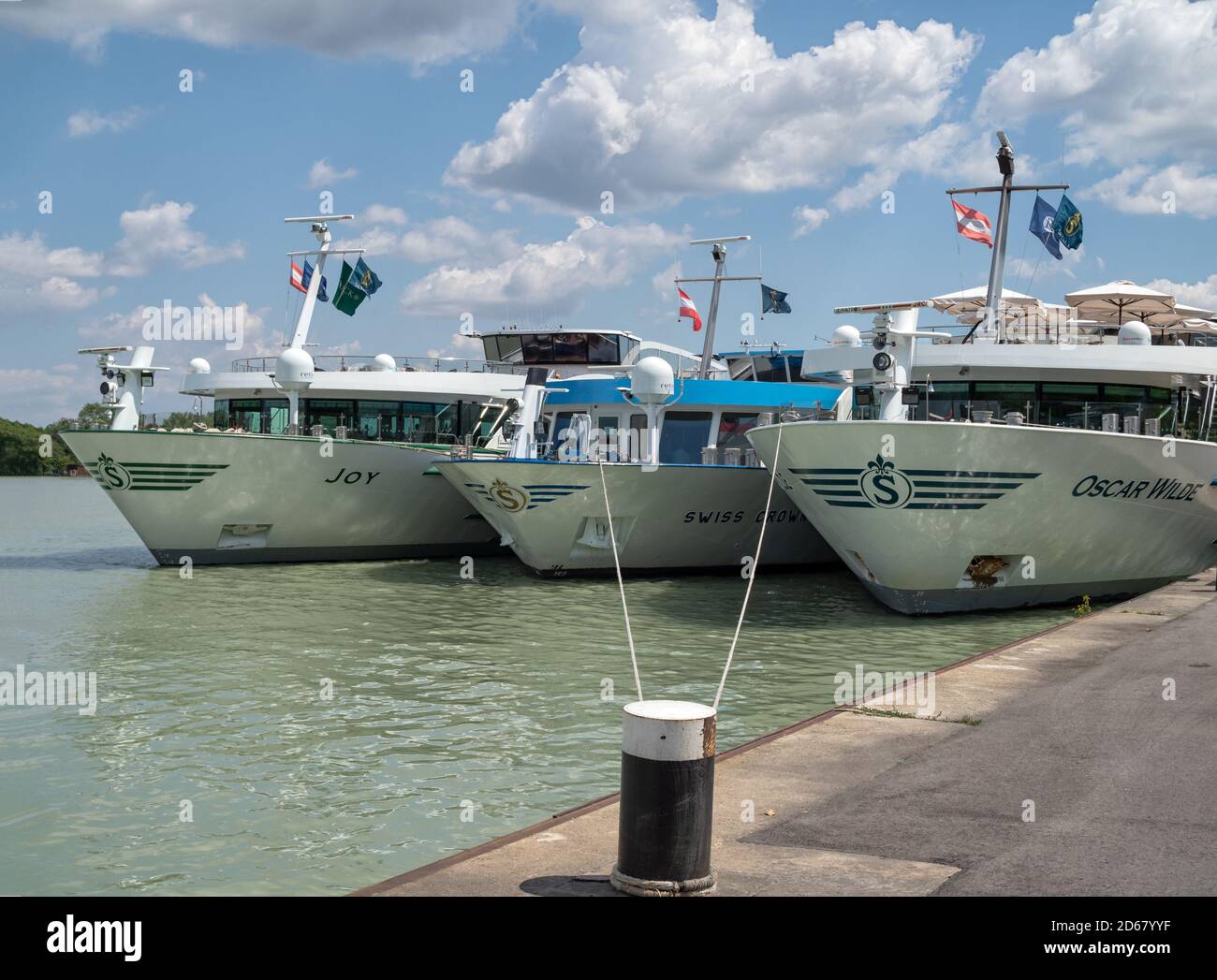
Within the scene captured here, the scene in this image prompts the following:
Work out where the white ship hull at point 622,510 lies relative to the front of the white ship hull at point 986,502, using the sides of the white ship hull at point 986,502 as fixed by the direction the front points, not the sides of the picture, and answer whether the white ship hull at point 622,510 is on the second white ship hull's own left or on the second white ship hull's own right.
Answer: on the second white ship hull's own right

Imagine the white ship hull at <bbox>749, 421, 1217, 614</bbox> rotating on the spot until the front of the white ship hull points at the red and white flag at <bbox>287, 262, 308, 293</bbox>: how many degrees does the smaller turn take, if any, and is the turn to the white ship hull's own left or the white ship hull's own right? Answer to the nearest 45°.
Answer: approximately 90° to the white ship hull's own right

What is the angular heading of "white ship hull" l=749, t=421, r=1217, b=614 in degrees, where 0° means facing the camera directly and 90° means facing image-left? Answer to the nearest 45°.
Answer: approximately 45°

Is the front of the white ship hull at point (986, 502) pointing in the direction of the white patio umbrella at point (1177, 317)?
no

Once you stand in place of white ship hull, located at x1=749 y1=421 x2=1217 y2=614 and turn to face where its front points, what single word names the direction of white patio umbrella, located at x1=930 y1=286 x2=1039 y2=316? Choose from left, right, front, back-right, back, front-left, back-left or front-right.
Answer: back-right

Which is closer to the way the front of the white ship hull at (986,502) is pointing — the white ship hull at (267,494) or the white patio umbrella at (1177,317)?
the white ship hull

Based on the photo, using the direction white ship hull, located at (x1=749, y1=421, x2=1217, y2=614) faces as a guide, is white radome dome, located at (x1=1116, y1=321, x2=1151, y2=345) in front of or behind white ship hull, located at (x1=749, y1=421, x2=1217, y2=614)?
behind

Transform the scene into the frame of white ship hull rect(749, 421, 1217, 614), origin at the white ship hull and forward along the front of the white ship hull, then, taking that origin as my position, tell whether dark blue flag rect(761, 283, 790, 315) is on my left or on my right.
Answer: on my right

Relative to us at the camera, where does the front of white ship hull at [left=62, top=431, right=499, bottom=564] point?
facing the viewer and to the left of the viewer

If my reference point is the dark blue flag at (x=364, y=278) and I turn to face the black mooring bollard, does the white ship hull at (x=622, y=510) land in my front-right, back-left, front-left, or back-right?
front-left

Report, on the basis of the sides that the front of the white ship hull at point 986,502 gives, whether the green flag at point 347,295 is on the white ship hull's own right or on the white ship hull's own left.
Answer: on the white ship hull's own right

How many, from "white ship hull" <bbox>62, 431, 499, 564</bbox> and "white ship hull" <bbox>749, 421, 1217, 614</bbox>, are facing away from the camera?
0
